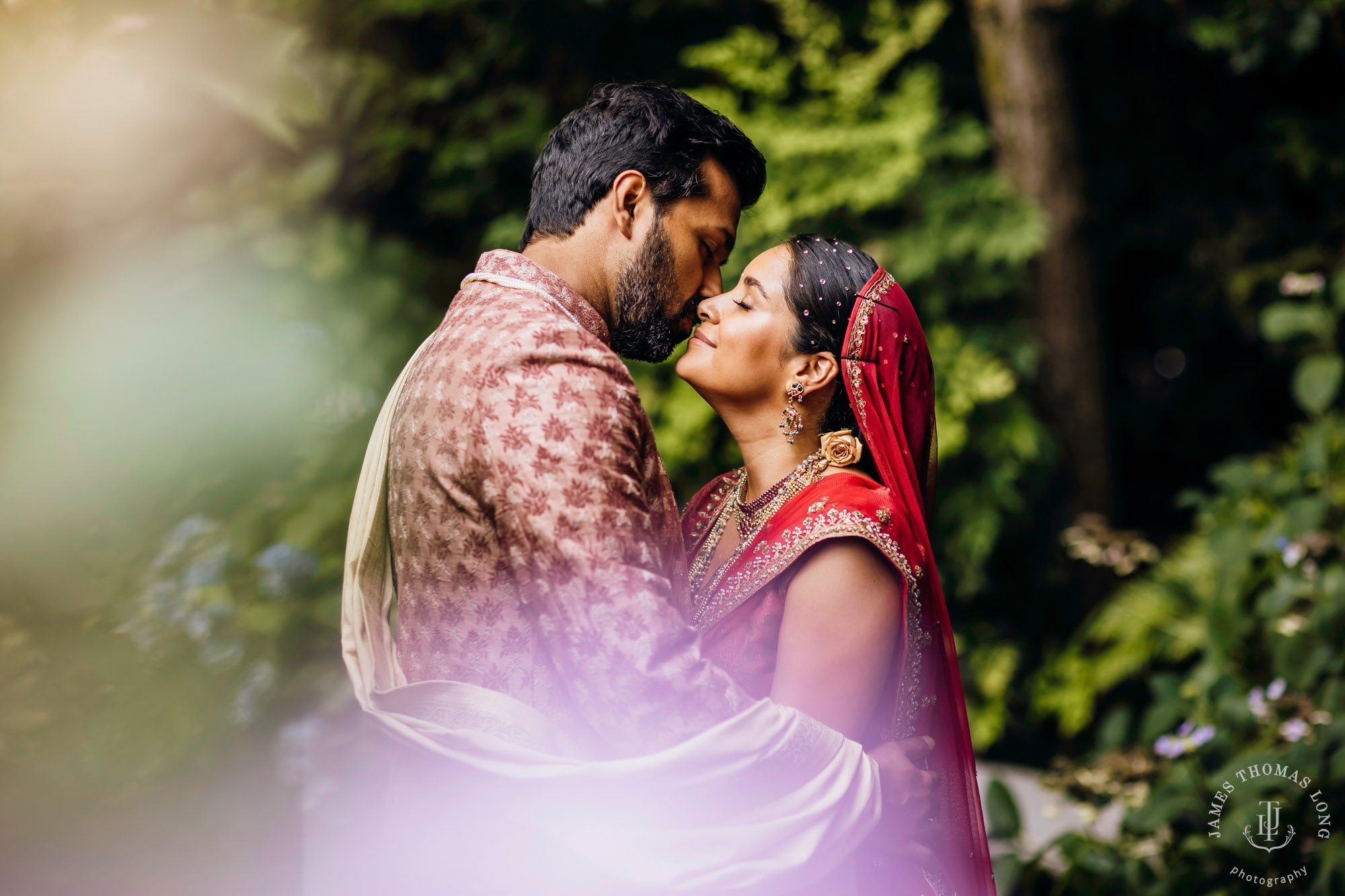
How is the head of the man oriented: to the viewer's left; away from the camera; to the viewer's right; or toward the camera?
to the viewer's right

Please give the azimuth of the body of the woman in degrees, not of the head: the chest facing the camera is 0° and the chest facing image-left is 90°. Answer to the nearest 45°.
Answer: approximately 90°

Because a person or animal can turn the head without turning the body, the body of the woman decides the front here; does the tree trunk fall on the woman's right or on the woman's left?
on the woman's right
